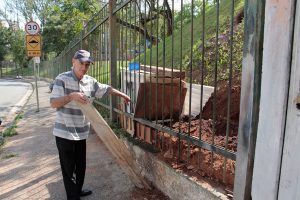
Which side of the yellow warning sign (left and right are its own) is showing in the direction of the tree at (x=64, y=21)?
back

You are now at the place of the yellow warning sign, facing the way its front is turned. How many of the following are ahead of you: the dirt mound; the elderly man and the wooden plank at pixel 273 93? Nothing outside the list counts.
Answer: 3

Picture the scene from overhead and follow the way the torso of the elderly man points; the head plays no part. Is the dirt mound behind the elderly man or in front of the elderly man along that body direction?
in front

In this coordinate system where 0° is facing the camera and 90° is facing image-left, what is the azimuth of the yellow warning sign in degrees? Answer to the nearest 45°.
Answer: approximately 0°

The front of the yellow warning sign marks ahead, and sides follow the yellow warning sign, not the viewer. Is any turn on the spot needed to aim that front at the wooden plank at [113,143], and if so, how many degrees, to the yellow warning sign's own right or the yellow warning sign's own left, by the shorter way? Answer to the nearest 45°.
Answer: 0° — it already faces it

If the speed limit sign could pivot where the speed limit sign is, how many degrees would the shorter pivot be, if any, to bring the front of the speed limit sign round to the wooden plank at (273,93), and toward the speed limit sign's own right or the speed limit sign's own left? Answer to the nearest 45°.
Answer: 0° — it already faces it

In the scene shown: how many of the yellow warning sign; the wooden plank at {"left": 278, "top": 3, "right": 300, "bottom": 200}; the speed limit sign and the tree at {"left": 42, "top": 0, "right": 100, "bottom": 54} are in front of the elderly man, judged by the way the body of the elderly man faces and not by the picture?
1

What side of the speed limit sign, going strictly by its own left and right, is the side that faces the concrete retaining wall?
front

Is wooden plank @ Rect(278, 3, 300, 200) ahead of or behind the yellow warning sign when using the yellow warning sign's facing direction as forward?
ahead

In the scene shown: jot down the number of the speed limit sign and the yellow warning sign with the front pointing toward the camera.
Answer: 2

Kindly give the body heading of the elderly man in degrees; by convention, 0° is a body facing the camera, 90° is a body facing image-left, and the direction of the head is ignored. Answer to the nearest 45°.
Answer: approximately 315°

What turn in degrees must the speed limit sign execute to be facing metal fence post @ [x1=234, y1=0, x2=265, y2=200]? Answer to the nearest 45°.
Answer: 0° — it already faces it

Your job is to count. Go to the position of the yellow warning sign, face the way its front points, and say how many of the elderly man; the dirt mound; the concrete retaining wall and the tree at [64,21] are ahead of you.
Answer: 3
